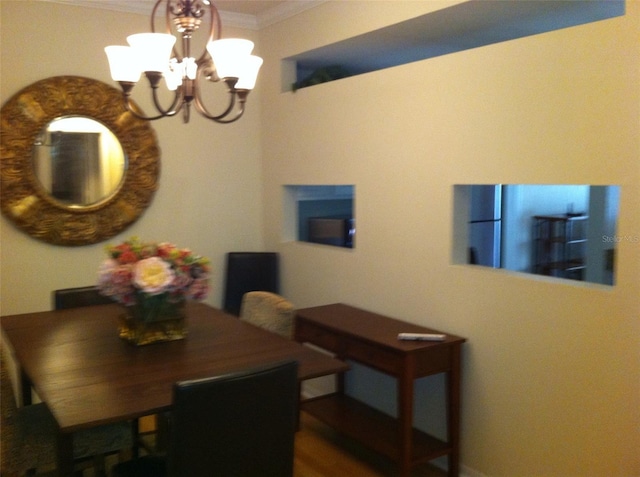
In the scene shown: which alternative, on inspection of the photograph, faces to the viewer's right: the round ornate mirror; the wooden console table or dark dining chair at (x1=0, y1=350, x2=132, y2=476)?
the dark dining chair

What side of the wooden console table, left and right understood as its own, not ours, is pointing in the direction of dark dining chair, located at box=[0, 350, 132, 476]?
front

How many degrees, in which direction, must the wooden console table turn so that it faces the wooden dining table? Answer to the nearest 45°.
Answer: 0° — it already faces it

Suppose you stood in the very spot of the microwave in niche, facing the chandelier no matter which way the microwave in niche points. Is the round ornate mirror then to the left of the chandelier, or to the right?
right

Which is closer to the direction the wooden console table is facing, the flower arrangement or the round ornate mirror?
the flower arrangement

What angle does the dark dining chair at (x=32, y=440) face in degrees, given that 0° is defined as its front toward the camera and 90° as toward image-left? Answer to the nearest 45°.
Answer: approximately 270°

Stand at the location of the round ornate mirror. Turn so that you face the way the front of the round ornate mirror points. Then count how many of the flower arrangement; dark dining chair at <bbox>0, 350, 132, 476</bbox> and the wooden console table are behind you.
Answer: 0

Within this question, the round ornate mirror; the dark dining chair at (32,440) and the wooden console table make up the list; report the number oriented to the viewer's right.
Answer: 1

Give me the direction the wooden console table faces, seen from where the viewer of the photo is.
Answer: facing the viewer and to the left of the viewer

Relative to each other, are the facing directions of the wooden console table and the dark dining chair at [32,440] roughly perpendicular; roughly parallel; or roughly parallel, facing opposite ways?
roughly parallel, facing opposite ways

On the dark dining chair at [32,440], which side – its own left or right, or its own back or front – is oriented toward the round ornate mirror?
left

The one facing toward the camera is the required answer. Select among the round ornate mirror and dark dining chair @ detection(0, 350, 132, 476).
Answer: the round ornate mirror

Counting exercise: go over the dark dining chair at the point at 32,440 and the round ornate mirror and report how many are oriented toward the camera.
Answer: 1

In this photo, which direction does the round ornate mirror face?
toward the camera

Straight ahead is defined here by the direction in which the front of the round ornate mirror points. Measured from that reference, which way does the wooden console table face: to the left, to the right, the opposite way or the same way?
to the right

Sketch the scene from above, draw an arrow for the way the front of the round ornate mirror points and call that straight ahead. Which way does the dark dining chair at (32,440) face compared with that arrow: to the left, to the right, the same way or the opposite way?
to the left

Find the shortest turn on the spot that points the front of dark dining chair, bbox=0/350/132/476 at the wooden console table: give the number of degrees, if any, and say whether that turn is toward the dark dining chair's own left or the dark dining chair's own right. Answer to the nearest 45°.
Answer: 0° — it already faces it
